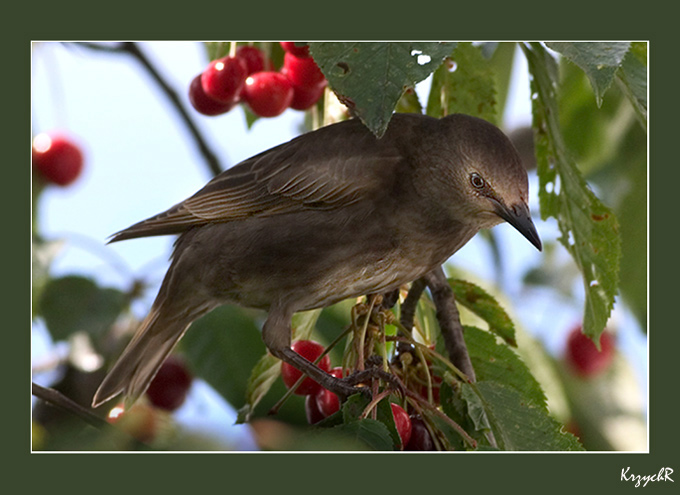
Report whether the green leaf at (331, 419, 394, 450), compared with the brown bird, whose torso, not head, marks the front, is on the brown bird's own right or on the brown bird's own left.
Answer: on the brown bird's own right

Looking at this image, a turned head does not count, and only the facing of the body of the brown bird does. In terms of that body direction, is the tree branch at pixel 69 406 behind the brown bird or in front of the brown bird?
behind

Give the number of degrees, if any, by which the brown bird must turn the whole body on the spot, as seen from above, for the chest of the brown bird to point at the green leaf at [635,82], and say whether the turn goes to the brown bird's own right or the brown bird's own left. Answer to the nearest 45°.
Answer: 0° — it already faces it

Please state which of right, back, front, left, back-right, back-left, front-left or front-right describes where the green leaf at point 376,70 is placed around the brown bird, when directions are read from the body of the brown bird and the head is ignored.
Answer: right

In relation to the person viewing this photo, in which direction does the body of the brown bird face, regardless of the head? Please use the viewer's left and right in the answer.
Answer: facing to the right of the viewer

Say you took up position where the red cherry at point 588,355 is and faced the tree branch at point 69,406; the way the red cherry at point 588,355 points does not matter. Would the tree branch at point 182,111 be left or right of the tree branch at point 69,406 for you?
right

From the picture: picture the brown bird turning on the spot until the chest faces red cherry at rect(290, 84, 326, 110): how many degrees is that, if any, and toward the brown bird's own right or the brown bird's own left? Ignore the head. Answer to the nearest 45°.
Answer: approximately 90° to the brown bird's own left

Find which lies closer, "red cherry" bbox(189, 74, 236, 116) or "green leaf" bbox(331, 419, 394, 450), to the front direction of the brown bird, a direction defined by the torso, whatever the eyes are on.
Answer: the green leaf
